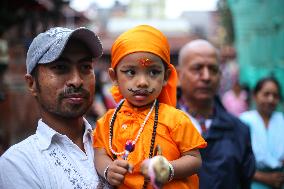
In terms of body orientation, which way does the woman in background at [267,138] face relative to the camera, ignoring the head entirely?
toward the camera

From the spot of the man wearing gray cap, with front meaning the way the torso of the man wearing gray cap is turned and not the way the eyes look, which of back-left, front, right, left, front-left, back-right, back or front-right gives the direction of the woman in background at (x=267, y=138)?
left

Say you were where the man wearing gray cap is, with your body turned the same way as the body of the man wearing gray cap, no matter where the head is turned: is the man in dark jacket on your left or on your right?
on your left

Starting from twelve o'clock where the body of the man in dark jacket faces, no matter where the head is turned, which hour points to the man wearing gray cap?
The man wearing gray cap is roughly at 1 o'clock from the man in dark jacket.

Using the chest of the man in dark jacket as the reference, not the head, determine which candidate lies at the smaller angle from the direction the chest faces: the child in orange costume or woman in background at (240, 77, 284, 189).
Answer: the child in orange costume

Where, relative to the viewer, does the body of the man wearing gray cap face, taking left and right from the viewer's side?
facing the viewer and to the right of the viewer

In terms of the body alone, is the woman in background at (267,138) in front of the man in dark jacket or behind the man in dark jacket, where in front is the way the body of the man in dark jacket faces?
behind

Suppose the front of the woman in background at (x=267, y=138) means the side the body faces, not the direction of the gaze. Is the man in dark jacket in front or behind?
in front

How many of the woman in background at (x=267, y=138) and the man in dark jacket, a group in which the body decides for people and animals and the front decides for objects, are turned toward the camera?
2
